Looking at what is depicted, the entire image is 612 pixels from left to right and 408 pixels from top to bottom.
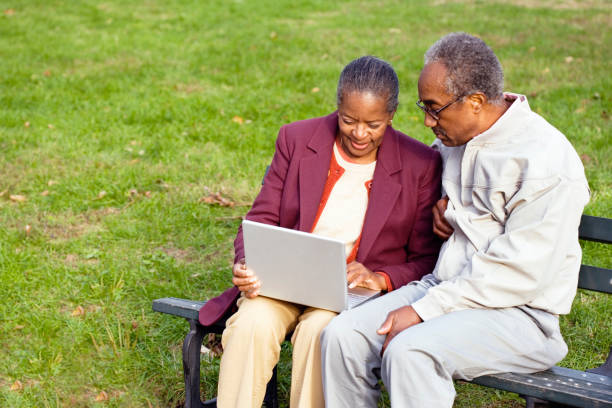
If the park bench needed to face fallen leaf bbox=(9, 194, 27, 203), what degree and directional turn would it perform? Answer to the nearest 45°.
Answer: approximately 90° to its right

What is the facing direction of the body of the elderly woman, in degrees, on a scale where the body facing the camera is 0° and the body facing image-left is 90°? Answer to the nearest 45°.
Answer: approximately 45°

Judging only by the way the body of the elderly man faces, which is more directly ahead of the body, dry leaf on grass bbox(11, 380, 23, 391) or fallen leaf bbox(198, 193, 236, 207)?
the dry leaf on grass

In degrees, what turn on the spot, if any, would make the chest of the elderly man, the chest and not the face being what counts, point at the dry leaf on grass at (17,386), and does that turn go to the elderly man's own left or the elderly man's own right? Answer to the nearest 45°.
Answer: approximately 45° to the elderly man's own right

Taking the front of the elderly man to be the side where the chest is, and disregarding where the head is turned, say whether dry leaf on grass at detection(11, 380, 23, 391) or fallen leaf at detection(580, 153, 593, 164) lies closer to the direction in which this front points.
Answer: the dry leaf on grass

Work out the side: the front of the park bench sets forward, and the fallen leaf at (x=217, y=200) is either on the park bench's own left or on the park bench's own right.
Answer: on the park bench's own right

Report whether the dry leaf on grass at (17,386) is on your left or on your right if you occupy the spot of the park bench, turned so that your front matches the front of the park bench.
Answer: on your right

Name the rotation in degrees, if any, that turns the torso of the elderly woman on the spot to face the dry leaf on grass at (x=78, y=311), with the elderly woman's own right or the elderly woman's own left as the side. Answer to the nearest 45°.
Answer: approximately 90° to the elderly woman's own right

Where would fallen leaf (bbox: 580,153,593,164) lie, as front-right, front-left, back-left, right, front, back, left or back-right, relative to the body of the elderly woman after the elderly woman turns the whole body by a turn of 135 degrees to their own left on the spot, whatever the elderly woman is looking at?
front-left

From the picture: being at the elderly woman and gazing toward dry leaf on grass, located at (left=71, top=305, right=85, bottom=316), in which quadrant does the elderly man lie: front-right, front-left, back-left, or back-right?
back-right
